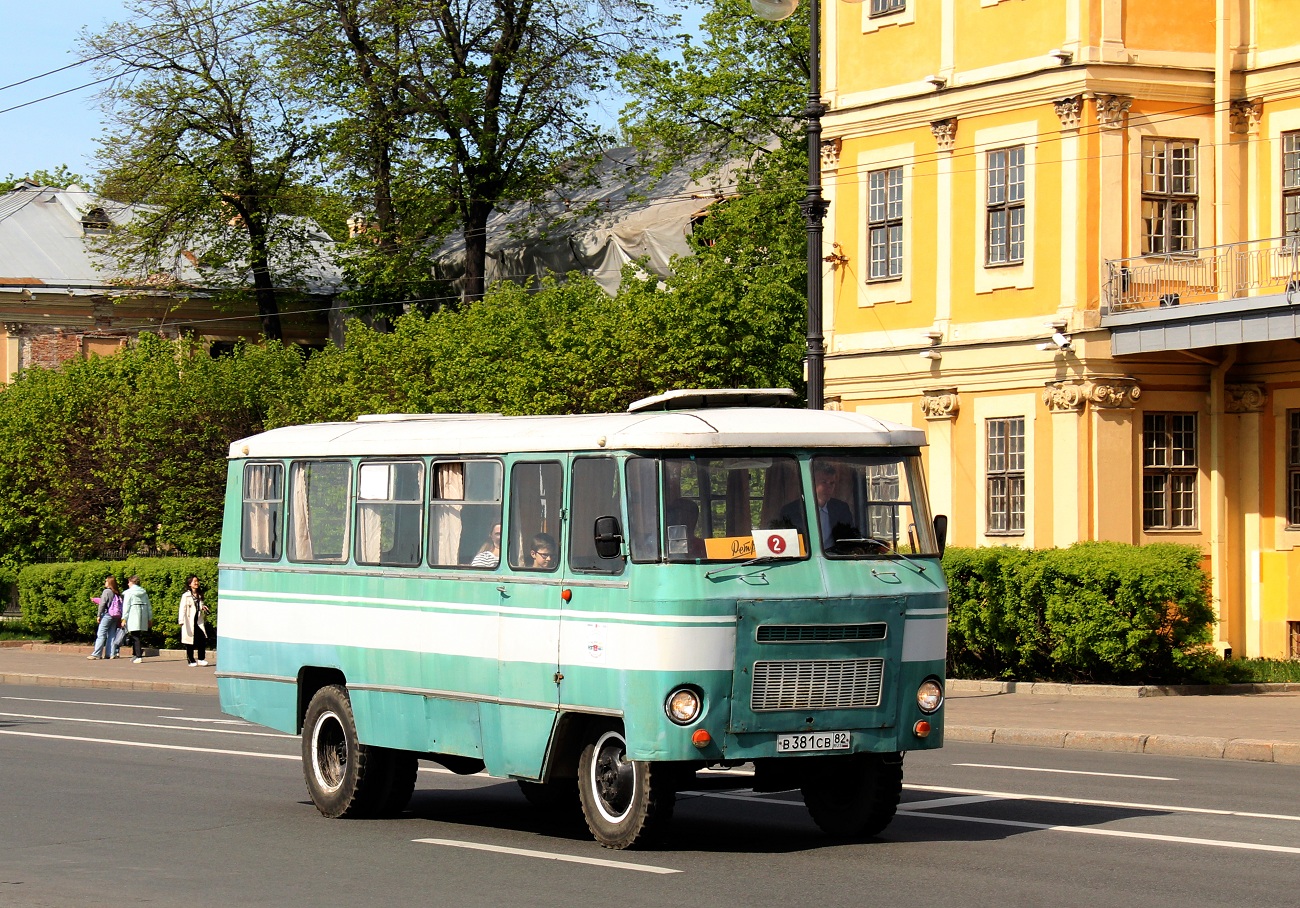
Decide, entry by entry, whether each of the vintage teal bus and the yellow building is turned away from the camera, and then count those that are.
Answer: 0

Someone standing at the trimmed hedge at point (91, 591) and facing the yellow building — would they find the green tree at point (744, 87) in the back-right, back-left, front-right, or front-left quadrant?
front-left

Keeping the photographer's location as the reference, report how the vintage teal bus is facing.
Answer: facing the viewer and to the right of the viewer

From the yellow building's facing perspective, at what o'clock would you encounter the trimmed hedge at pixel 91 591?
The trimmed hedge is roughly at 2 o'clock from the yellow building.

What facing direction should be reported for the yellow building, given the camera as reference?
facing the viewer and to the left of the viewer

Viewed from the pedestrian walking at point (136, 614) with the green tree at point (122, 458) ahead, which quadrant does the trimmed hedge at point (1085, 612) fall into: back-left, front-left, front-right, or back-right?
back-right

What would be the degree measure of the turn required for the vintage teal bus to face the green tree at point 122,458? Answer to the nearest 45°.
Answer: approximately 135° to its left

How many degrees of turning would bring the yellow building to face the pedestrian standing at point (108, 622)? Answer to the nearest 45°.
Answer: approximately 45° to its right

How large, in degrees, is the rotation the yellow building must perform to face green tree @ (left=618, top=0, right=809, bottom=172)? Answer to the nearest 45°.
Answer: approximately 90° to its right

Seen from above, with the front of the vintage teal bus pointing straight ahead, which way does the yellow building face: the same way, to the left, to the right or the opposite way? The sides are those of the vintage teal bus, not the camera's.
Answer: to the right

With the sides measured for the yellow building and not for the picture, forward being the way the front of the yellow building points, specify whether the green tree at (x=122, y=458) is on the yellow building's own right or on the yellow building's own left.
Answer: on the yellow building's own right

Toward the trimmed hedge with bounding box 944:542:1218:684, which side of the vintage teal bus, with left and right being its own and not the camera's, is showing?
left
